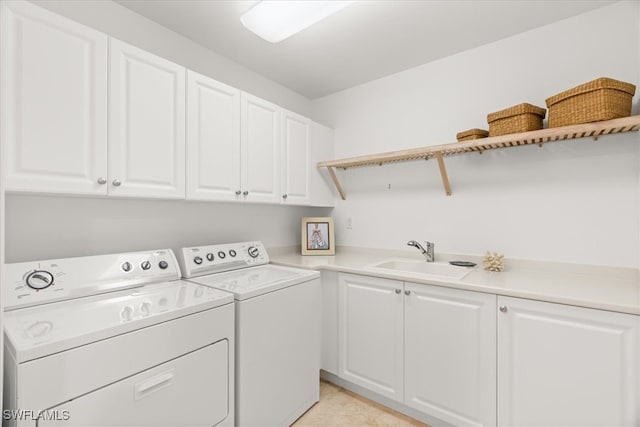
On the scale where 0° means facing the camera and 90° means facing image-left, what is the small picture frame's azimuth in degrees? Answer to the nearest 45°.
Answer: approximately 0°

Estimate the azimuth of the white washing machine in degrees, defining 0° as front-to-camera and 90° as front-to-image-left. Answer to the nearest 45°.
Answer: approximately 315°

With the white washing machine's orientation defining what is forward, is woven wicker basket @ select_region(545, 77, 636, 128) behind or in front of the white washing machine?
in front

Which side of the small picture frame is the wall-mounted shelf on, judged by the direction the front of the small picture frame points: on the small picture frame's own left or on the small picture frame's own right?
on the small picture frame's own left

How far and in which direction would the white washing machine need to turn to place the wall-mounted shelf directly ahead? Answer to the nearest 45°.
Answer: approximately 45° to its left

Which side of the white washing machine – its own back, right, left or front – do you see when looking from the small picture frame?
left

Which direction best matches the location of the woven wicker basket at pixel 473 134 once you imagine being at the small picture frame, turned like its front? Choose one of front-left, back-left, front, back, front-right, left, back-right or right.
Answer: front-left
